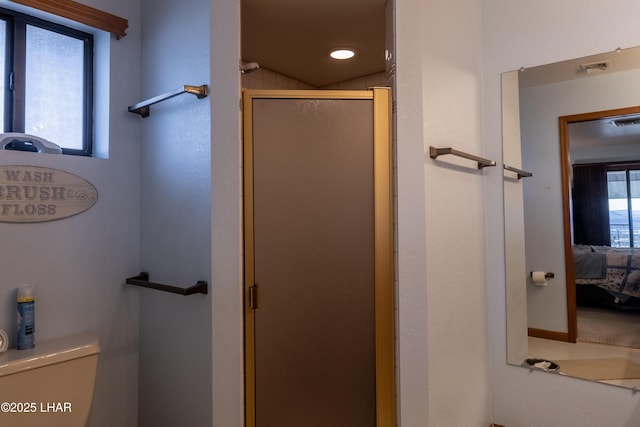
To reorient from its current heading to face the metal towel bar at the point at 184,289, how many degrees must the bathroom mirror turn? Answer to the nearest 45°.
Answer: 0° — it already faces it

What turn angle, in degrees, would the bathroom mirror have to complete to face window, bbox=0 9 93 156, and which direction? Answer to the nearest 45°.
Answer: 0° — it already faces it

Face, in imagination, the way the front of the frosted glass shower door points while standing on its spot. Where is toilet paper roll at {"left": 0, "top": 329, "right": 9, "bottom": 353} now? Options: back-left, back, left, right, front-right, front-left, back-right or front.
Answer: right

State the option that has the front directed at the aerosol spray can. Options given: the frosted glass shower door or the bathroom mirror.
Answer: the bathroom mirror

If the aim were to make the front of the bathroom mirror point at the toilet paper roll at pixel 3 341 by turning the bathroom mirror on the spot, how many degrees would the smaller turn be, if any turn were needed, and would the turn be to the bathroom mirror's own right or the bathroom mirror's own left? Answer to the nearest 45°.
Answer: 0° — it already faces it

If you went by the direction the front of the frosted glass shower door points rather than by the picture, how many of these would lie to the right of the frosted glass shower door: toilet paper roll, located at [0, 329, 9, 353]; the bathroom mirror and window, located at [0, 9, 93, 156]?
2

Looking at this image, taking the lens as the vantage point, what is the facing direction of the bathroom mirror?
facing the viewer and to the left of the viewer

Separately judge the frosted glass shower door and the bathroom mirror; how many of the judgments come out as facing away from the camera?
0

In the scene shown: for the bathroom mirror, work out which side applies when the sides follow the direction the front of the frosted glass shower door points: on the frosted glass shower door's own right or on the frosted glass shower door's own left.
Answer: on the frosted glass shower door's own left

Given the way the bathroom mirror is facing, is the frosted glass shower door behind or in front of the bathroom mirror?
in front

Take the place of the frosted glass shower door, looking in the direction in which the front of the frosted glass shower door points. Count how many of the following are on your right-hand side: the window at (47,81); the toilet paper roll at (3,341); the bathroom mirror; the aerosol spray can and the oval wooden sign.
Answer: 4

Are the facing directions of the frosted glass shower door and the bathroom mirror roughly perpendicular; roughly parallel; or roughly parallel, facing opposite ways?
roughly perpendicular

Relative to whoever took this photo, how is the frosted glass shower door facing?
facing the viewer
